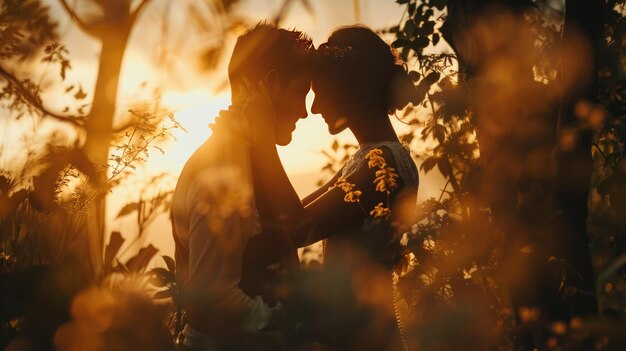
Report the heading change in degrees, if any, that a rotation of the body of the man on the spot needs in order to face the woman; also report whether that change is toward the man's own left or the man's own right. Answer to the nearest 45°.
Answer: approximately 45° to the man's own left

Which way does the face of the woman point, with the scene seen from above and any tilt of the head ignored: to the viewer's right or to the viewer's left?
to the viewer's left

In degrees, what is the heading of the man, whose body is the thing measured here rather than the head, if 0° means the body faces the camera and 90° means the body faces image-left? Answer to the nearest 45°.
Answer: approximately 270°

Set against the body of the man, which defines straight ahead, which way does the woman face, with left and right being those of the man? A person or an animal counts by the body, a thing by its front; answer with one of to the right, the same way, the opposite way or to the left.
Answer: the opposite way

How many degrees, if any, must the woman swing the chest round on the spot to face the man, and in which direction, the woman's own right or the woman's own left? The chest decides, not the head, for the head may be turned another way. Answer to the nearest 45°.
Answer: approximately 45° to the woman's own left

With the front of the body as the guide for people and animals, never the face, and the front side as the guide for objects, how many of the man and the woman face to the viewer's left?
1

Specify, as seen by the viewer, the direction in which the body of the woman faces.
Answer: to the viewer's left
